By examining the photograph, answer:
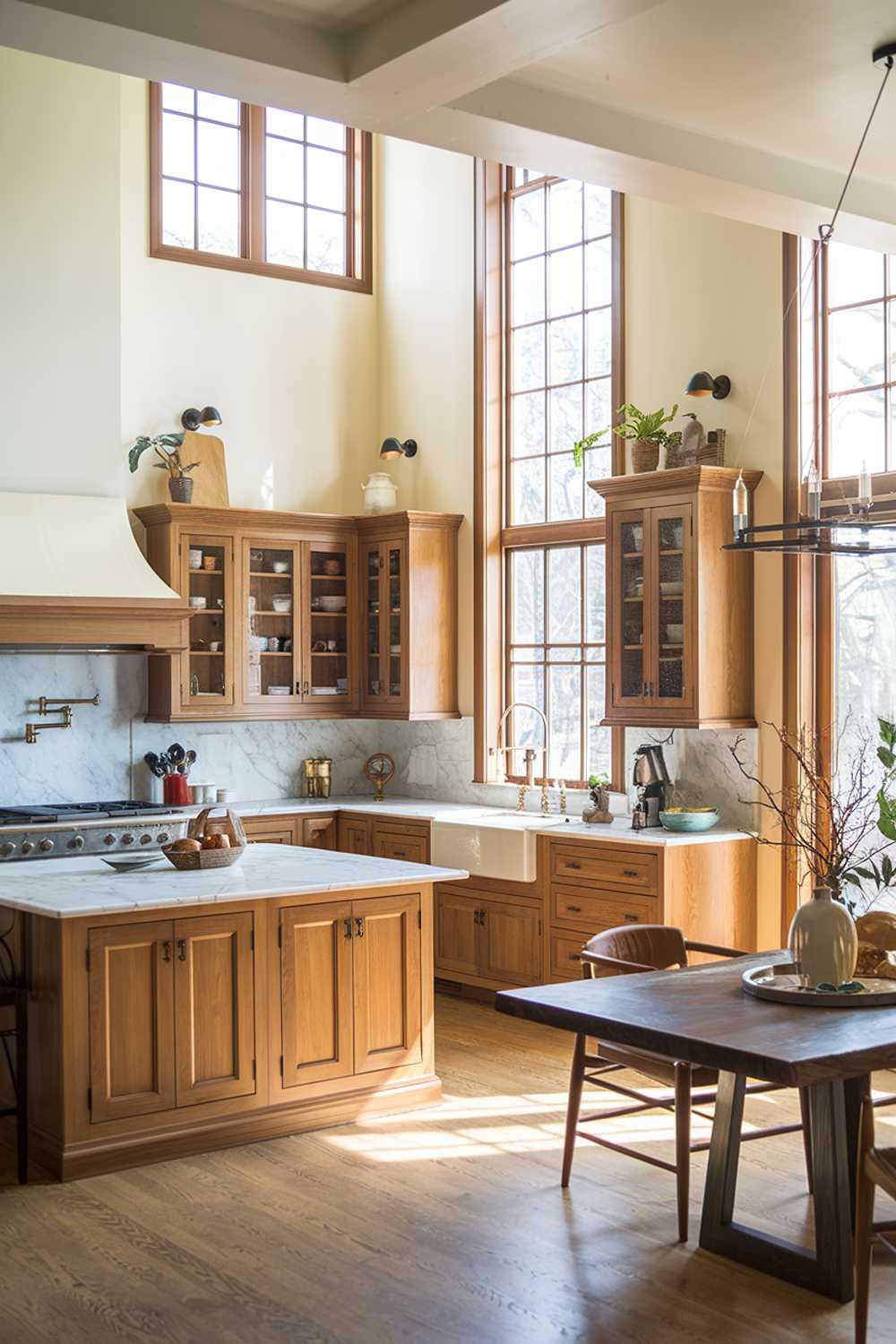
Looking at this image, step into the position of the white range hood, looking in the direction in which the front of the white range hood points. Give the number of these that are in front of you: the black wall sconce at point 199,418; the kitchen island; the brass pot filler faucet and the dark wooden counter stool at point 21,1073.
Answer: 2

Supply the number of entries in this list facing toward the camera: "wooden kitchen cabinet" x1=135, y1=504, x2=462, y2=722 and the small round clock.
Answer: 2

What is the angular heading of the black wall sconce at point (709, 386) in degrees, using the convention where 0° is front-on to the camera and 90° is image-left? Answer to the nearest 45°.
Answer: approximately 45°

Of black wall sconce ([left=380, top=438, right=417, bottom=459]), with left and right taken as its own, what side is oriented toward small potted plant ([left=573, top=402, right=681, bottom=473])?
left

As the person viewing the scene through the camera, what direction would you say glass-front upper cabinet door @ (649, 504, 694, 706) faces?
facing the viewer and to the left of the viewer

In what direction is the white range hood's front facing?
toward the camera

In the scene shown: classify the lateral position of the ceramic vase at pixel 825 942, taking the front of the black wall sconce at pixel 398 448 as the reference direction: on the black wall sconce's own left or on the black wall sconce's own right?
on the black wall sconce's own left

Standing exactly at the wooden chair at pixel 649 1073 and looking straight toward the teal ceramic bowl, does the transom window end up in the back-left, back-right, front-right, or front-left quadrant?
front-left

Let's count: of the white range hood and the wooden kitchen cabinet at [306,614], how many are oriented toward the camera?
2

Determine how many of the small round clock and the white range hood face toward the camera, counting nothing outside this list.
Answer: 2

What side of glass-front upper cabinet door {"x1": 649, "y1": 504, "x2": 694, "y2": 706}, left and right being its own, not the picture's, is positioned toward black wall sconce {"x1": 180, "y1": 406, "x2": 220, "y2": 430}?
right

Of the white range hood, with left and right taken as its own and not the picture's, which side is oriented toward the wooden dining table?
front

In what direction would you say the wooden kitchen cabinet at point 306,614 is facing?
toward the camera

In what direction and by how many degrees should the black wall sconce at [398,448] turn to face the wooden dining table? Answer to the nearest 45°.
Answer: approximately 45° to its left

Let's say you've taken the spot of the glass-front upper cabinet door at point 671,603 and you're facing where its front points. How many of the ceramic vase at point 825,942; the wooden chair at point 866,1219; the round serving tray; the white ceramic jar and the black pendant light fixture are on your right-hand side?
1
